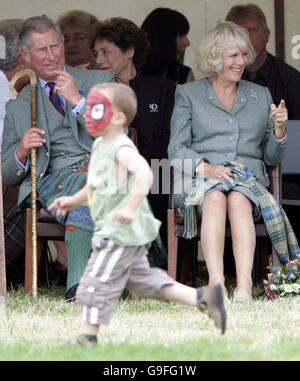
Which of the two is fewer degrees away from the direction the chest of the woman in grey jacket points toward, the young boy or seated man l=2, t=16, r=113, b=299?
the young boy

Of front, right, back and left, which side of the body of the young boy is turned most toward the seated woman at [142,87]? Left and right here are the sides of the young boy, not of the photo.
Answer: right

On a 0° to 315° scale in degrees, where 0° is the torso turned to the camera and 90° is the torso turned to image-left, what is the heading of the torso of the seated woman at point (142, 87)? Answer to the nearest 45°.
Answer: approximately 45°

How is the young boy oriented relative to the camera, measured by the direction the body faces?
to the viewer's left

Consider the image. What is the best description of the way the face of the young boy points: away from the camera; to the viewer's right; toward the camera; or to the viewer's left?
to the viewer's left

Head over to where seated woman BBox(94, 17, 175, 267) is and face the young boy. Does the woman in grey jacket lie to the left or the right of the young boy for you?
left

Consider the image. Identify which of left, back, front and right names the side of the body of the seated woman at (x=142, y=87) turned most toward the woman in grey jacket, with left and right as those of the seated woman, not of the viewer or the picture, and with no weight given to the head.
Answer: left

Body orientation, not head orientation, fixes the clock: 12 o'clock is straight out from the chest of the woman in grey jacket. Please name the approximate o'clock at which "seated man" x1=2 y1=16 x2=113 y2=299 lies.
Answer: The seated man is roughly at 3 o'clock from the woman in grey jacket.

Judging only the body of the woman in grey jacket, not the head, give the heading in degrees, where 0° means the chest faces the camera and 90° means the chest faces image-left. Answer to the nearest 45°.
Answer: approximately 0°

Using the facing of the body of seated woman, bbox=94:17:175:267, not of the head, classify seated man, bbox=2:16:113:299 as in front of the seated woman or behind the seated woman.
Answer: in front

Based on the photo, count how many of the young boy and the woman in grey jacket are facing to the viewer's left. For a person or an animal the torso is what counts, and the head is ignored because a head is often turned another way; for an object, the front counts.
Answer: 1
